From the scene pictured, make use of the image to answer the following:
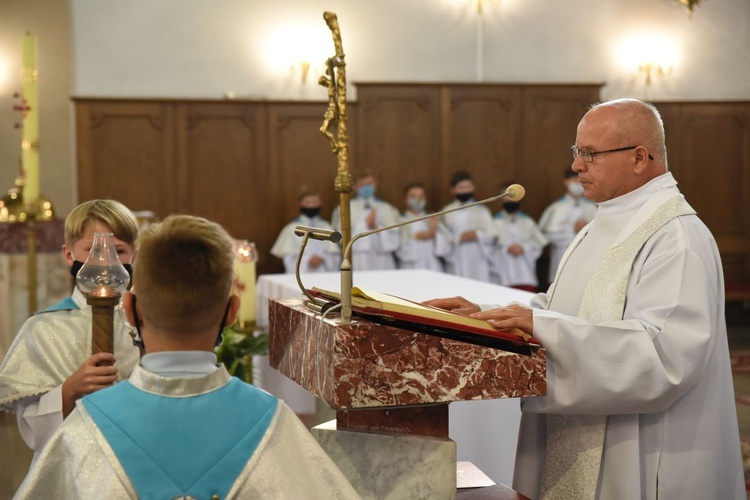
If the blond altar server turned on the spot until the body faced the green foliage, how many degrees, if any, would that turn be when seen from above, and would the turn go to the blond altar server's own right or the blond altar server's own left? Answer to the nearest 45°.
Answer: approximately 90° to the blond altar server's own left

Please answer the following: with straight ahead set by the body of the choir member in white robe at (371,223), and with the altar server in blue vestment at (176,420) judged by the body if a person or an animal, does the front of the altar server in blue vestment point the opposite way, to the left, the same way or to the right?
the opposite way

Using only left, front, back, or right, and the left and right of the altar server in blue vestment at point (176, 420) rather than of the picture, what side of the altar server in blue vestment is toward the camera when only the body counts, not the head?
back

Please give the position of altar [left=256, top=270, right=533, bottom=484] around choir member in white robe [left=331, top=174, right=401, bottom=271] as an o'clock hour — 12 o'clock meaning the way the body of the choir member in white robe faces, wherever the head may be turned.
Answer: The altar is roughly at 12 o'clock from the choir member in white robe.

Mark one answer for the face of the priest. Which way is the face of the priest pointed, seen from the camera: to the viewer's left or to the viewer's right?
to the viewer's left

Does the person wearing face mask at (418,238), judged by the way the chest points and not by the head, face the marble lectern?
yes

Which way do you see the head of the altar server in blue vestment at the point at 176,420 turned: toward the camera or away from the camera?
away from the camera

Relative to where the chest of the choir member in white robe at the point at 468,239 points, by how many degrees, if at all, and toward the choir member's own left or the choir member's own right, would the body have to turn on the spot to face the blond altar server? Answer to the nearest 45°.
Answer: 0° — they already face them

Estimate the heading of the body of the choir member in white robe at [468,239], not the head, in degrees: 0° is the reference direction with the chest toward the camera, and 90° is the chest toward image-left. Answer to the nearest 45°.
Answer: approximately 0°

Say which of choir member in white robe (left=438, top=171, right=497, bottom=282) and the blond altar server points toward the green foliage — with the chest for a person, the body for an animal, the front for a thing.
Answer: the choir member in white robe
